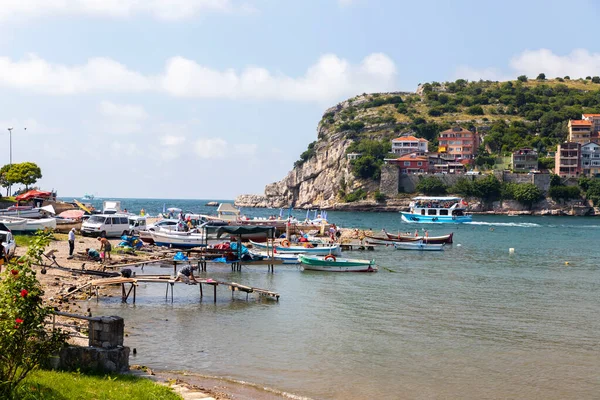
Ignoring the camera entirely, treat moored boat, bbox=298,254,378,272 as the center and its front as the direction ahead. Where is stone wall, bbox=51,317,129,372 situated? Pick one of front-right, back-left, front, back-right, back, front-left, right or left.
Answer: left

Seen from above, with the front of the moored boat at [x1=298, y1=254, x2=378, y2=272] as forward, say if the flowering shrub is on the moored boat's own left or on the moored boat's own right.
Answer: on the moored boat's own left

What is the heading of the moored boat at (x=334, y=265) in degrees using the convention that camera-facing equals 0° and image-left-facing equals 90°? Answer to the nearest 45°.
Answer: approximately 90°
